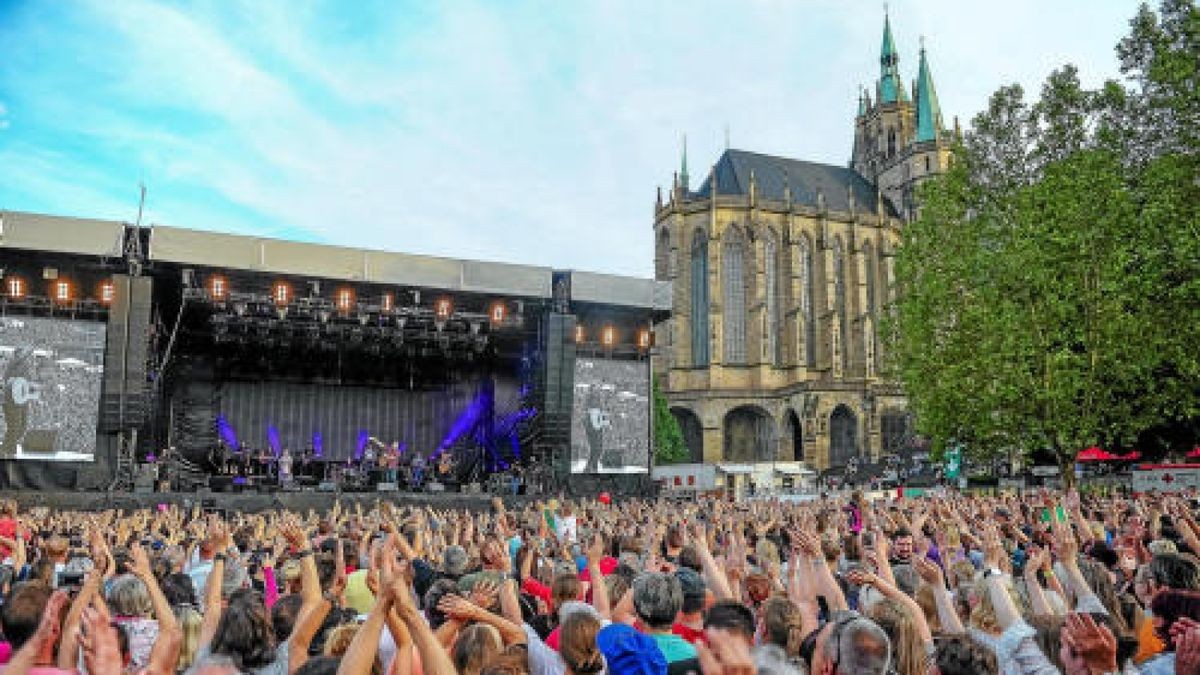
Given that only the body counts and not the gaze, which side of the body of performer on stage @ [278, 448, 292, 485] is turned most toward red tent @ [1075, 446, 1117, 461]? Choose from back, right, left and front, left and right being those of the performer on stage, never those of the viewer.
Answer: left

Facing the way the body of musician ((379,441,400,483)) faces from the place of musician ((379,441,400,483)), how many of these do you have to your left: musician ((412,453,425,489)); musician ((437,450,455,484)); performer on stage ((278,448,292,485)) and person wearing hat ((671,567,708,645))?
2

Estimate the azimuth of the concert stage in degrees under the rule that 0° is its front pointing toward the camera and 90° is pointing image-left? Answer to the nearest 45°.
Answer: approximately 315°

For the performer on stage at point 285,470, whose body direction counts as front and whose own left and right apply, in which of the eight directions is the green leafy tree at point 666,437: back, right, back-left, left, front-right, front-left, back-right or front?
back-left

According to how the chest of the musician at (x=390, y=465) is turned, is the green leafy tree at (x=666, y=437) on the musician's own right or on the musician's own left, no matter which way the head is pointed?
on the musician's own left

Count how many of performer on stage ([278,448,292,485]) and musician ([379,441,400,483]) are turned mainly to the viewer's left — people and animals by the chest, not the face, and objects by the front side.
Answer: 0

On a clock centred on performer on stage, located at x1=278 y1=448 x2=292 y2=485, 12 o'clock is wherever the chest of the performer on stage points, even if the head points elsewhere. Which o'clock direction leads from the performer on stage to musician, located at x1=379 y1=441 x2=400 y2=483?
The musician is roughly at 9 o'clock from the performer on stage.

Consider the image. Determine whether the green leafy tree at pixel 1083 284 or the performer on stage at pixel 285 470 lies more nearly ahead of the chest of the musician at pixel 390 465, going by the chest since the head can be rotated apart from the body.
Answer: the green leafy tree

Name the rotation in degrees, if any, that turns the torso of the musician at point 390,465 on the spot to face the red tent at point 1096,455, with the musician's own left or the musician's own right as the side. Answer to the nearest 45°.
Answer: approximately 45° to the musician's own left

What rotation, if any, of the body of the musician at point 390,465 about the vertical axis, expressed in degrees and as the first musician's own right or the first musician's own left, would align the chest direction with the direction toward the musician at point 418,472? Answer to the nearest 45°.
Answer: approximately 90° to the first musician's own left

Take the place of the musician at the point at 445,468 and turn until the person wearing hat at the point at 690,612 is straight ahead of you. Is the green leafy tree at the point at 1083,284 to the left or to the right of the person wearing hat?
left
